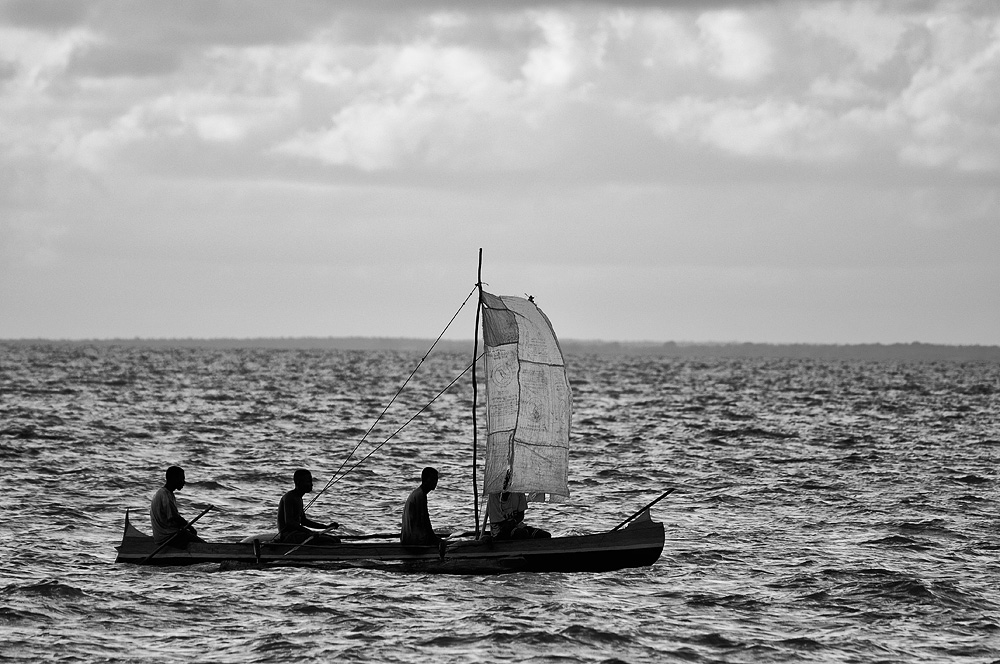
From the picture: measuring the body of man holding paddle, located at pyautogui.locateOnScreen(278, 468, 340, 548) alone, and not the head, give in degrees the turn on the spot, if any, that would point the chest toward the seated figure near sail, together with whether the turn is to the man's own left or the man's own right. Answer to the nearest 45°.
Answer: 0° — they already face them

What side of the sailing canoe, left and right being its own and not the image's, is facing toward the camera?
right

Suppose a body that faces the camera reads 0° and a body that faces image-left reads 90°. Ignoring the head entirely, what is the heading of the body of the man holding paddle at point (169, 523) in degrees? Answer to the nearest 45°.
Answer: approximately 270°

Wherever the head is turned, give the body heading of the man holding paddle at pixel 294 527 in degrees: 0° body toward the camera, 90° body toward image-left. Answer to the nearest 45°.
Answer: approximately 270°

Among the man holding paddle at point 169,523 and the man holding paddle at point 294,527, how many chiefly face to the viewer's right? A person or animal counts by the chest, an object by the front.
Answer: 2

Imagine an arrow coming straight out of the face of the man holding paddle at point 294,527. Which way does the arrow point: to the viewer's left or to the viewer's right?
to the viewer's right

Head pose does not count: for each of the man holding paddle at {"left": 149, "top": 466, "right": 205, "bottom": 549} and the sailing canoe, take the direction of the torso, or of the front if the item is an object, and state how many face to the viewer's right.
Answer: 2
